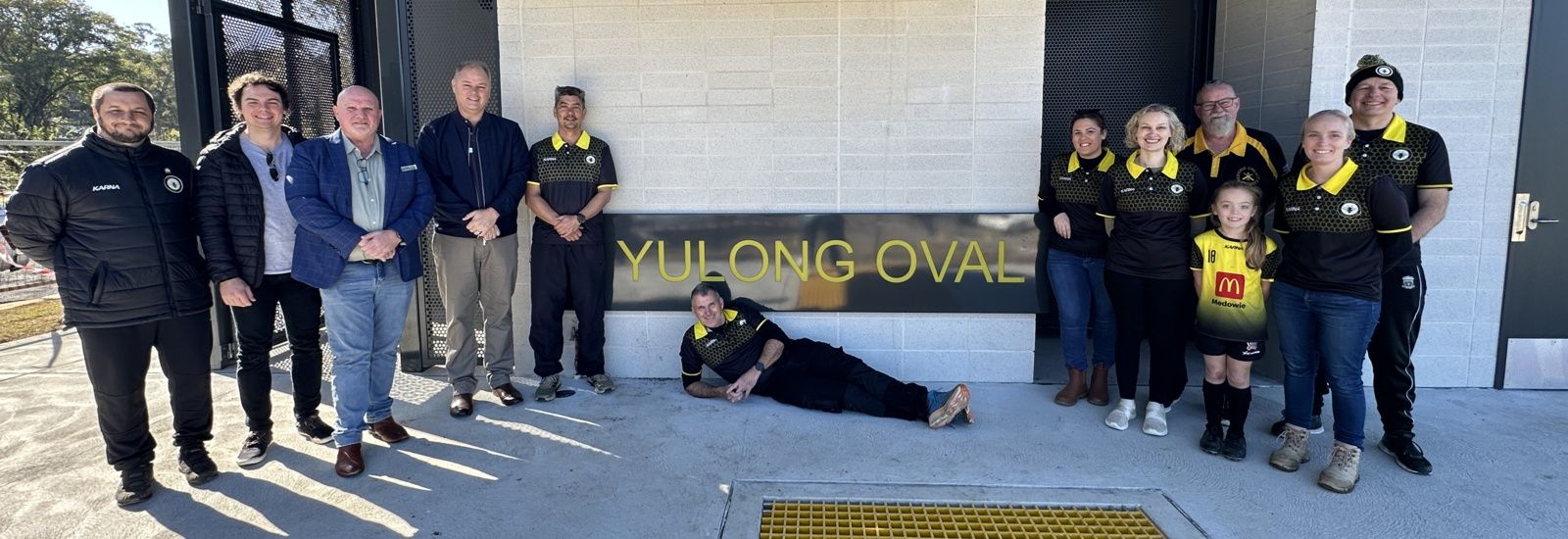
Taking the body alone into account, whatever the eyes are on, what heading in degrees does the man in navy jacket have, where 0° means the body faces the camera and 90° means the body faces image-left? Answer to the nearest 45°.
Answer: approximately 0°
